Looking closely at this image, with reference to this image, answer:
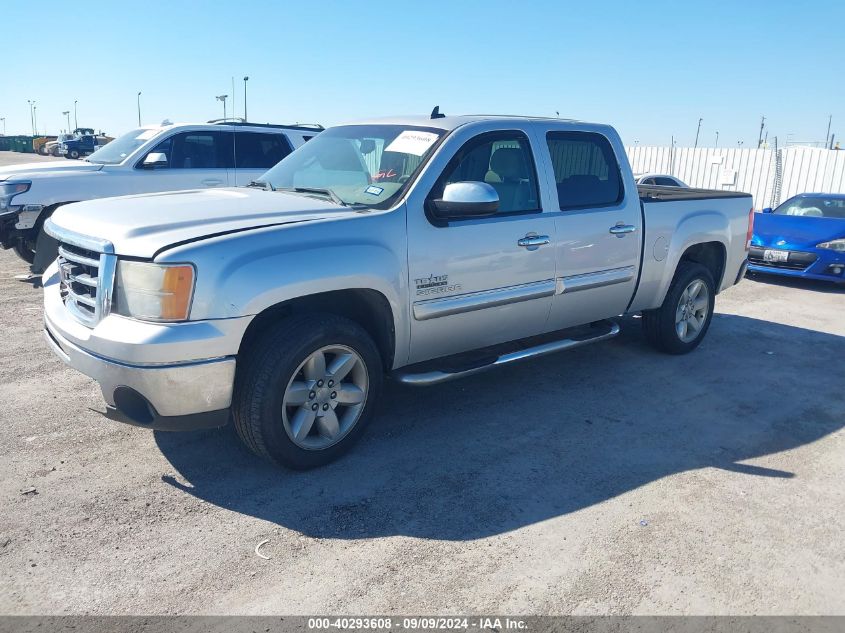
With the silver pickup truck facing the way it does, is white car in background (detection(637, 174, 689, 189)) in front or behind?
behind

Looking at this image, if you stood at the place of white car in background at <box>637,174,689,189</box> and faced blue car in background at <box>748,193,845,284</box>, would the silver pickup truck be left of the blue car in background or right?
right

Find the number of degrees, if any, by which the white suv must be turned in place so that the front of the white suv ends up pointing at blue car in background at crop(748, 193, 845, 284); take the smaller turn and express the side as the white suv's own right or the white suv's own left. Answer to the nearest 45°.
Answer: approximately 135° to the white suv's own left

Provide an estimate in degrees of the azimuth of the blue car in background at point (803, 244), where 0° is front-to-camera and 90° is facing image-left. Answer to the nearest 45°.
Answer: approximately 45°

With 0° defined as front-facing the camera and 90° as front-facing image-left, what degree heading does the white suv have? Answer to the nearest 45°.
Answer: approximately 45°

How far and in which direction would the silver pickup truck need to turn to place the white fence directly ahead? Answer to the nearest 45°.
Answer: approximately 180°

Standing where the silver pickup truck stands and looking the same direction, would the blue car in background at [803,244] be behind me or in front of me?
behind

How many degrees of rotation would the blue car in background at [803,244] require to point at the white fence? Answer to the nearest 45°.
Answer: approximately 135° to its right

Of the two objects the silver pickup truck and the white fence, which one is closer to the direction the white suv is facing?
the silver pickup truck

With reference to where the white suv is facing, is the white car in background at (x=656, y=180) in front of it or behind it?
behind

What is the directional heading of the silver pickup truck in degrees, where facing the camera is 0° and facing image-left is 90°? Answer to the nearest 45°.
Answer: approximately 45°
